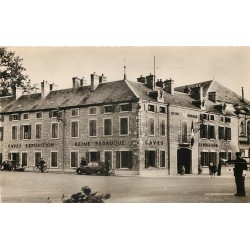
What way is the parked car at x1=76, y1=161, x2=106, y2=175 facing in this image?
to the viewer's left

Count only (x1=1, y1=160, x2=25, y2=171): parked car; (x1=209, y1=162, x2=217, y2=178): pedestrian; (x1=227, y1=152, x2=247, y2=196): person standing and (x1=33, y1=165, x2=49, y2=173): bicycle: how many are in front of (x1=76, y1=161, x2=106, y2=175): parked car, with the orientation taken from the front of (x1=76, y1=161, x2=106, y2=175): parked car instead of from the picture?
2

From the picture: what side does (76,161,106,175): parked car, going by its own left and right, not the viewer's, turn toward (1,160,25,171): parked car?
front

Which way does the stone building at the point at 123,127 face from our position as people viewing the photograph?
facing the viewer and to the right of the viewer

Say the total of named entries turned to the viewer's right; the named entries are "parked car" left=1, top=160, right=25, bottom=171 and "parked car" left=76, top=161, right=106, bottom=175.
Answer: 1

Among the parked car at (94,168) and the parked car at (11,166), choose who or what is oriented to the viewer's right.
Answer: the parked car at (11,166)

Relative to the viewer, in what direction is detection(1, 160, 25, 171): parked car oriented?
to the viewer's right

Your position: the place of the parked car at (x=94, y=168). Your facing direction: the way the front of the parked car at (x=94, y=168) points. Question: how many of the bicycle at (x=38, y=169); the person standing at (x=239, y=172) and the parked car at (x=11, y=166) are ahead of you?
2

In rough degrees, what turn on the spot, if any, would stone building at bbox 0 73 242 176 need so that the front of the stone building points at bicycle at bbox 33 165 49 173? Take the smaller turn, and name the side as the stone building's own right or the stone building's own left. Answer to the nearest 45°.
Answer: approximately 135° to the stone building's own right

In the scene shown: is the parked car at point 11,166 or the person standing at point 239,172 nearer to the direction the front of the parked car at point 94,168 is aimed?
the parked car

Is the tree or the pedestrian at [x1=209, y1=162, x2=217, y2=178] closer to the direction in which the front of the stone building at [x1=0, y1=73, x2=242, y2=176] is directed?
the pedestrian

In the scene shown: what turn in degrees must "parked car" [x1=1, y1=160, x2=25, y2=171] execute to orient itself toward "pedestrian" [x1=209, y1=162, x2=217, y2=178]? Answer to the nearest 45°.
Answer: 0° — it already faces them

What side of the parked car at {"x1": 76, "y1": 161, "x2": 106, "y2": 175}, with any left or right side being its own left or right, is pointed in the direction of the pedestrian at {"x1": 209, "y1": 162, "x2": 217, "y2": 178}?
back

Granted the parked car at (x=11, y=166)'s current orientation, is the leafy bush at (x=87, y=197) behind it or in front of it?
in front

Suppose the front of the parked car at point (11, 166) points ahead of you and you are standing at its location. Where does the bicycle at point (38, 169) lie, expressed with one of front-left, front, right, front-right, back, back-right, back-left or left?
front
